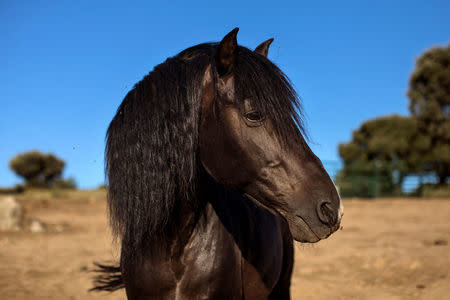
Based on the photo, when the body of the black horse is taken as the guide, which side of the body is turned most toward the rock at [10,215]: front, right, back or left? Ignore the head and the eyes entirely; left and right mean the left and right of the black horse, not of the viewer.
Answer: back

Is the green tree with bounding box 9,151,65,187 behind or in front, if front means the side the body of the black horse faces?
behind

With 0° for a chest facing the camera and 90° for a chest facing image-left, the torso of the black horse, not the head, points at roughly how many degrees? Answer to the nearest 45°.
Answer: approximately 315°
